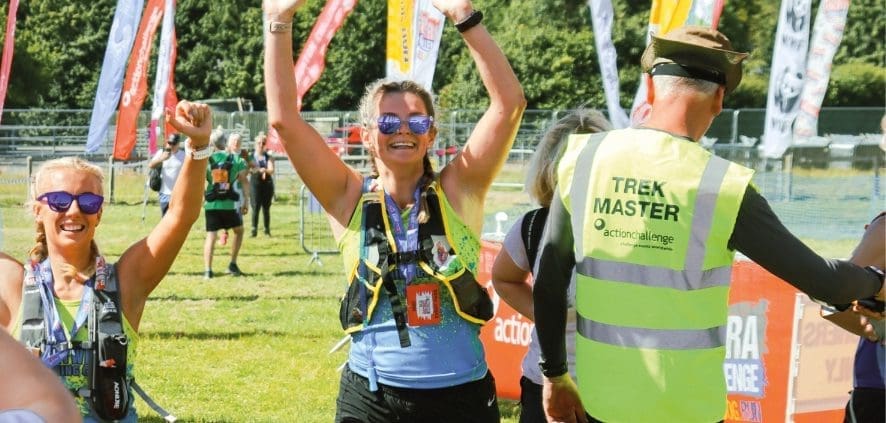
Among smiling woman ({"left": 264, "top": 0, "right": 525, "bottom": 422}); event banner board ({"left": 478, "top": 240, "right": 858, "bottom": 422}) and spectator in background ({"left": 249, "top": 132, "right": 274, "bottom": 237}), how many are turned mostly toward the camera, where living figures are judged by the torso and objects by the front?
3

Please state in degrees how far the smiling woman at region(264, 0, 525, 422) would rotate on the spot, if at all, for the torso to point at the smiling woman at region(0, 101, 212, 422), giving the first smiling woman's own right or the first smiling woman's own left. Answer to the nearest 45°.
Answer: approximately 90° to the first smiling woman's own right

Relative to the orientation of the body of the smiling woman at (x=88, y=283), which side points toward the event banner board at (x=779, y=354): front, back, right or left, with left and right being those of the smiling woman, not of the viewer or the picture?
left

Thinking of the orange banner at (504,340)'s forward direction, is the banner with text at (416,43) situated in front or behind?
behind

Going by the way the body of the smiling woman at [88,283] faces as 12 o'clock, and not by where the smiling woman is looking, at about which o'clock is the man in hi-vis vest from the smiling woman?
The man in hi-vis vest is roughly at 10 o'clock from the smiling woman.

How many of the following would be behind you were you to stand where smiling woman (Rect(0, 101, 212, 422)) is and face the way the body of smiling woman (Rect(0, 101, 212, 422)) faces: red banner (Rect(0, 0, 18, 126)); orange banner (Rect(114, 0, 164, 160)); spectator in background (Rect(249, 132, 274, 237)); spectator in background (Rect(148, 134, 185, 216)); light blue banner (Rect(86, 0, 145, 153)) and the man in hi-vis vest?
5

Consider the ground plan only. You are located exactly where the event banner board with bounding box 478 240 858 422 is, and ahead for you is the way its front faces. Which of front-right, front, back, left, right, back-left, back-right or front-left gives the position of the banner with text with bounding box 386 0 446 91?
back-right
